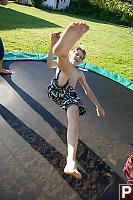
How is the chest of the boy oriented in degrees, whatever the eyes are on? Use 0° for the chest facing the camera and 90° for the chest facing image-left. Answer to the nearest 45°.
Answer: approximately 0°

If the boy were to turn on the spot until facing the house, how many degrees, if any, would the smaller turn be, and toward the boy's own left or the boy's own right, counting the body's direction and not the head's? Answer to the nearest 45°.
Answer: approximately 180°
